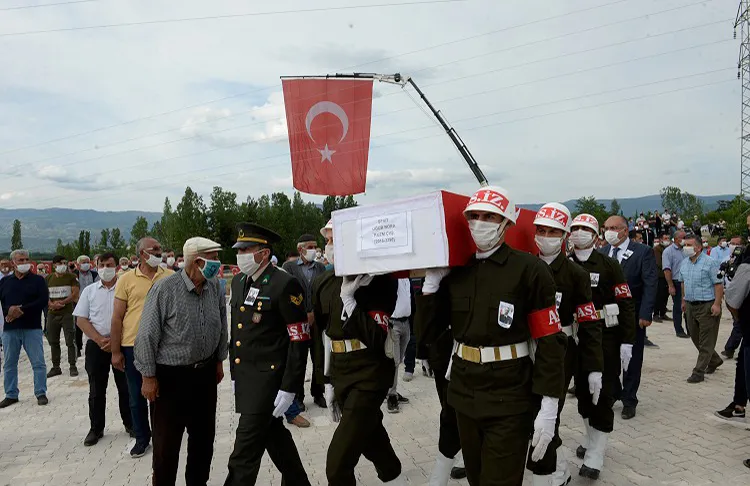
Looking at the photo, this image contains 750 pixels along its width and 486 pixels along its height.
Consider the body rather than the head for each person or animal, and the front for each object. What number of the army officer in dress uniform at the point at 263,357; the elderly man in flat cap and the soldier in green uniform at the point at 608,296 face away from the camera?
0

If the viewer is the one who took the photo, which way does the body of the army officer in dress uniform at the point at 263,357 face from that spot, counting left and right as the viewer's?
facing the viewer and to the left of the viewer

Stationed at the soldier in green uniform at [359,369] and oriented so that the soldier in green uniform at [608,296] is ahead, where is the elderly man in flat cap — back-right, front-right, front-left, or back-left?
back-left

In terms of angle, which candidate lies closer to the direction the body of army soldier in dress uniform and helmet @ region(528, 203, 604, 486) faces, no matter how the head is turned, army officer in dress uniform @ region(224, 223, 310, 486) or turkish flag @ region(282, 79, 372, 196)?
the army officer in dress uniform

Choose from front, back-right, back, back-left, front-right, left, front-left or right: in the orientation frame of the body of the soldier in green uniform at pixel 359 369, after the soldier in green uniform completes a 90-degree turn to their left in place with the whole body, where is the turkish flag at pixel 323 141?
back-left

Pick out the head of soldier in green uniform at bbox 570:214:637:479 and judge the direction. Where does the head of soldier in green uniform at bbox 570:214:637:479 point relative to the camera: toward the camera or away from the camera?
toward the camera

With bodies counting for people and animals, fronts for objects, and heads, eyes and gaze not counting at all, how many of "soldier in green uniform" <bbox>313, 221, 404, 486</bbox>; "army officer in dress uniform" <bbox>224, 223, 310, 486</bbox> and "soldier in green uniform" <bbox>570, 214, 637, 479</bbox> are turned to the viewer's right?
0

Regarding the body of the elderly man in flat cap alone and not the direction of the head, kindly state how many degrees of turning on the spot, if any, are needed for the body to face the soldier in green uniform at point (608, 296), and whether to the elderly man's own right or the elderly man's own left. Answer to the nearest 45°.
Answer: approximately 45° to the elderly man's own left

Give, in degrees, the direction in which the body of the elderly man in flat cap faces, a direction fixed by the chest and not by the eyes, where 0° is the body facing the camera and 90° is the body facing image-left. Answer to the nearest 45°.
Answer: approximately 315°

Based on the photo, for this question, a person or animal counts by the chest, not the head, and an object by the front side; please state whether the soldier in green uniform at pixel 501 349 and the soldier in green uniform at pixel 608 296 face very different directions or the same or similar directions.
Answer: same or similar directions

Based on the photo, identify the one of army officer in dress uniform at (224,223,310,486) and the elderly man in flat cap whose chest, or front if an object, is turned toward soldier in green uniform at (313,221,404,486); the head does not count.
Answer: the elderly man in flat cap

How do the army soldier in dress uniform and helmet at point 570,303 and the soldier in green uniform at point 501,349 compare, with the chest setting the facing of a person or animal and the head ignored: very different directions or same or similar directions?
same or similar directions

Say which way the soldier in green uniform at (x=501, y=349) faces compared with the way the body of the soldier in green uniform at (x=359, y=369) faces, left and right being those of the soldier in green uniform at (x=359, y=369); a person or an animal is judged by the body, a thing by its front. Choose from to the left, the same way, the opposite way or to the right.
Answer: the same way

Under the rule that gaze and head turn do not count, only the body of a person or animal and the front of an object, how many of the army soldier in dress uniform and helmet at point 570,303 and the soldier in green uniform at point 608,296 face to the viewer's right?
0
